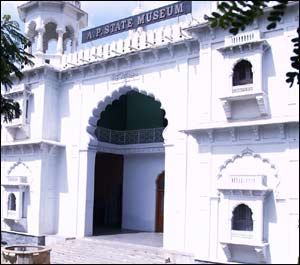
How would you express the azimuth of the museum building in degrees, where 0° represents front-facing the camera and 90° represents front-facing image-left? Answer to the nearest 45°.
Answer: approximately 45°
